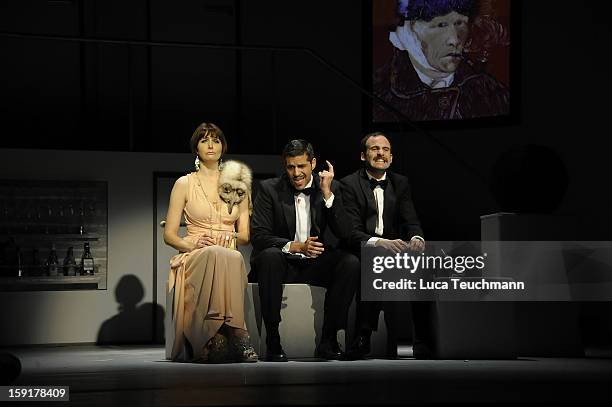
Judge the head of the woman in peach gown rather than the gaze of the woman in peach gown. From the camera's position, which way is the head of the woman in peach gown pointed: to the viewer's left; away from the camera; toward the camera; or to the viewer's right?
toward the camera

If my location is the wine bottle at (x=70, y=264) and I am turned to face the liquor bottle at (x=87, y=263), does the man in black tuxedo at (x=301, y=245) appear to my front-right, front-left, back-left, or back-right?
front-right

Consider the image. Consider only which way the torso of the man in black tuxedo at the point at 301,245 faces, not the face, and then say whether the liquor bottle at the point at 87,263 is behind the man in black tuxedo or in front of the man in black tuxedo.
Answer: behind

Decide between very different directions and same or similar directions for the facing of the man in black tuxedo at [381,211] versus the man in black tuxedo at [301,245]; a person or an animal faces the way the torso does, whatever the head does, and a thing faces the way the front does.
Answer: same or similar directions

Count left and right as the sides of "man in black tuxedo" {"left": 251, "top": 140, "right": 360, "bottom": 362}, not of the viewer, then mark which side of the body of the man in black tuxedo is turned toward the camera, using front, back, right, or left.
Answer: front

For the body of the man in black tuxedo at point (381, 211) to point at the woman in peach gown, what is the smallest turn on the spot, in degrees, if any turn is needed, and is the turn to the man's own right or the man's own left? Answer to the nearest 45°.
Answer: approximately 90° to the man's own right

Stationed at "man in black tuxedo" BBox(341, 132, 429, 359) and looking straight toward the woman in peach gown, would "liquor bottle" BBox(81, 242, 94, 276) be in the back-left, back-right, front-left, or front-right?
front-right

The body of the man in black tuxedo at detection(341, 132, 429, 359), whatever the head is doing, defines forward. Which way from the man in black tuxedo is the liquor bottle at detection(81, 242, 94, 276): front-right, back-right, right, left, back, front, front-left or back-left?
back-right

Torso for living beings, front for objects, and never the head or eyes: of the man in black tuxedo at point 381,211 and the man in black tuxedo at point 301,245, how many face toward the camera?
2

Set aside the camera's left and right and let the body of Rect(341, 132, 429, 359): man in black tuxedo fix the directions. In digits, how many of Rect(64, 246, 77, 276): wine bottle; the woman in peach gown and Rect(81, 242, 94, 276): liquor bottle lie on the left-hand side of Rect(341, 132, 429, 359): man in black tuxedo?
0

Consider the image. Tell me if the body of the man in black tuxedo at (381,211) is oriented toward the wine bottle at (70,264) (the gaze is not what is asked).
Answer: no
